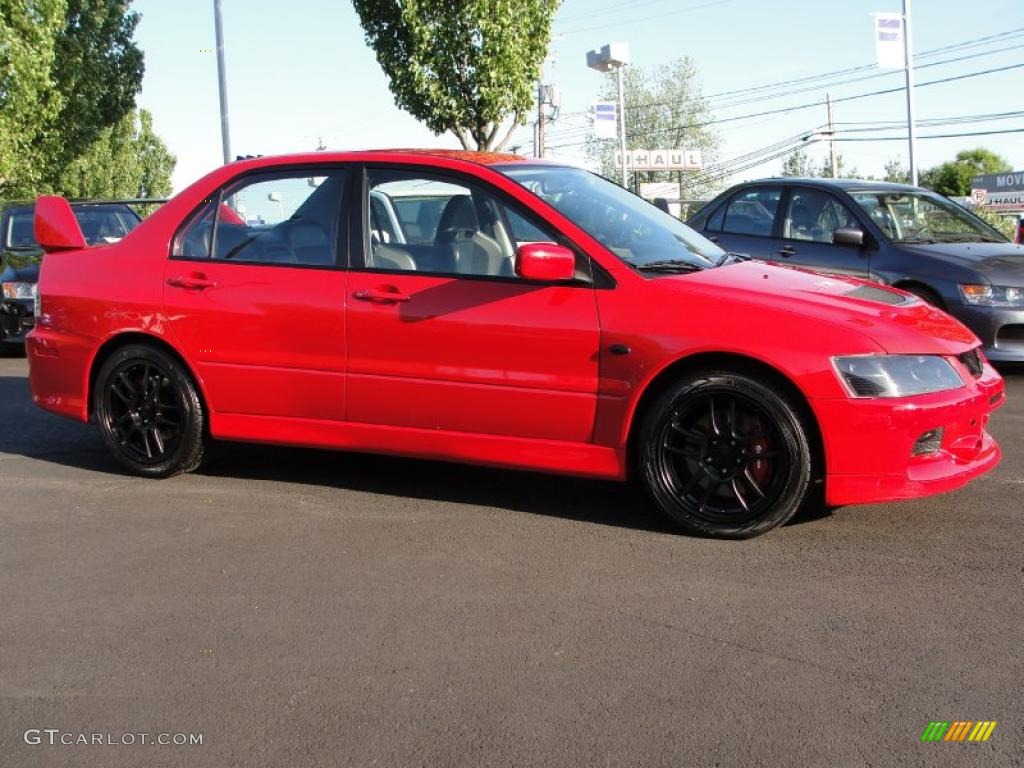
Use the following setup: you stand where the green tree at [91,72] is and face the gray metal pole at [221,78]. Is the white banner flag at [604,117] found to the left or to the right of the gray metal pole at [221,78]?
left

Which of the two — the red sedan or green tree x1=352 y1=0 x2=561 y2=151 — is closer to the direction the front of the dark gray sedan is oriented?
the red sedan

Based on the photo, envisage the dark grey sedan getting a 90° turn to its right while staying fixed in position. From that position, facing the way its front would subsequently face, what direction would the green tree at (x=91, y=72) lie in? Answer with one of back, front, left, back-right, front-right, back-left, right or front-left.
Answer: right

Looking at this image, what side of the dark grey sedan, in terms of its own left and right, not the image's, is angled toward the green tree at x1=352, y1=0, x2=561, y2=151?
back

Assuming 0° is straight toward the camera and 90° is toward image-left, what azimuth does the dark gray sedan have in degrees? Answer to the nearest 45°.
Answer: approximately 315°

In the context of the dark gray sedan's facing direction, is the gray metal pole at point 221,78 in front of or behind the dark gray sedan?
behind

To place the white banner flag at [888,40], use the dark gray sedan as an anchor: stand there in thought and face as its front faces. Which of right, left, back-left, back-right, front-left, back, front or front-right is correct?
back-left
